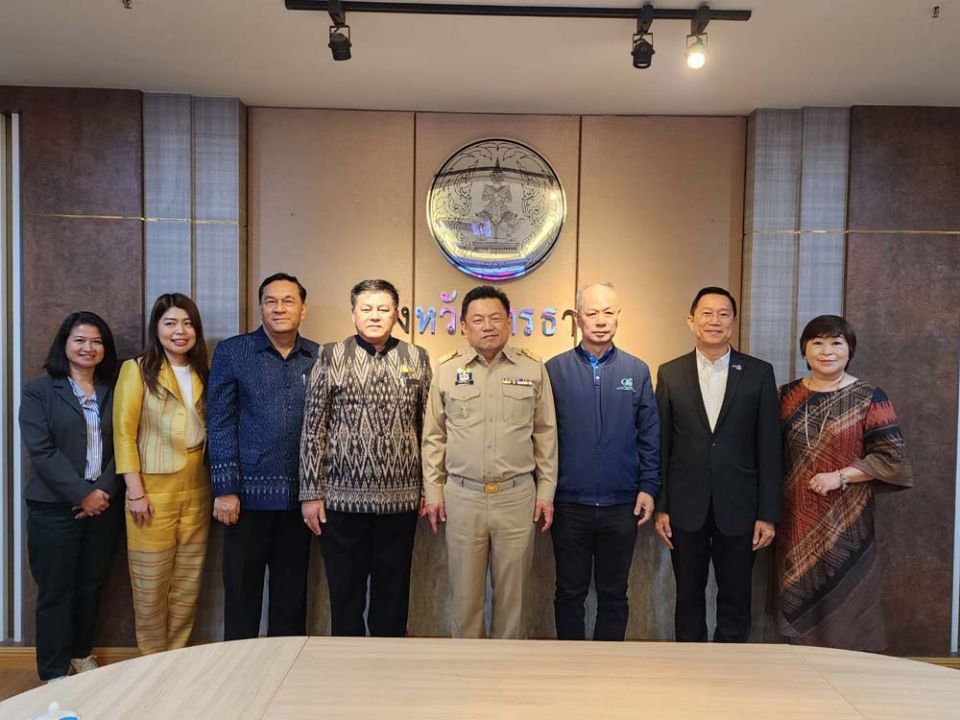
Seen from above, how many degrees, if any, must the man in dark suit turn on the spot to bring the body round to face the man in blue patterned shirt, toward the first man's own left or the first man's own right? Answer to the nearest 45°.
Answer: approximately 90° to the first man's own right

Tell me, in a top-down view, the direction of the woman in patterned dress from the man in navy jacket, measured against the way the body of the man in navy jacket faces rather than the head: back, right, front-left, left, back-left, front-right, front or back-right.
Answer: left

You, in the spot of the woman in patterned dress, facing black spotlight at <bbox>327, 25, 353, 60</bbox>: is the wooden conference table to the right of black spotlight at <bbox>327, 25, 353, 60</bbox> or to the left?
left

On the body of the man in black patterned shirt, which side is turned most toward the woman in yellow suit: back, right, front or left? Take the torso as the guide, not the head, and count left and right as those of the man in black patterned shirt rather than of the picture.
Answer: right

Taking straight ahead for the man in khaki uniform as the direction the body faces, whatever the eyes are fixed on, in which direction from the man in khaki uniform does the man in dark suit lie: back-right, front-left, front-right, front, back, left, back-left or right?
left

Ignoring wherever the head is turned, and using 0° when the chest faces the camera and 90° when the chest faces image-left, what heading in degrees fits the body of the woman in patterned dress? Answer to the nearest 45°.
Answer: approximately 45°
